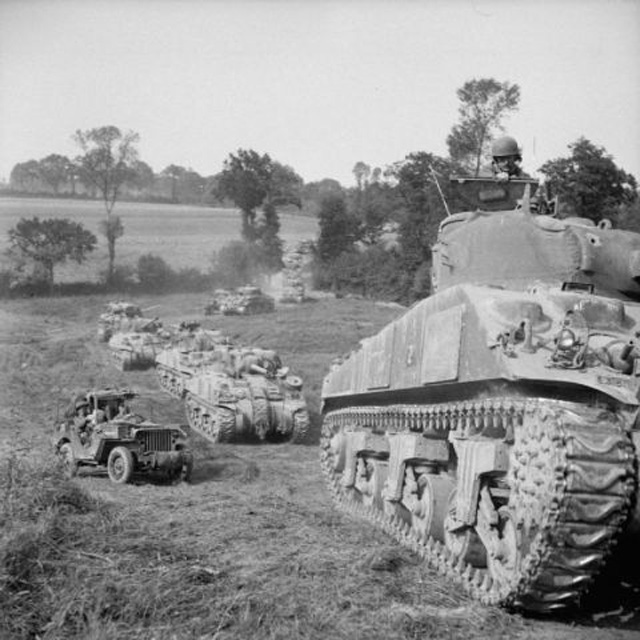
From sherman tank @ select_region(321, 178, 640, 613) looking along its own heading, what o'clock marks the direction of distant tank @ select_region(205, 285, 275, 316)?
The distant tank is roughly at 7 o'clock from the sherman tank.

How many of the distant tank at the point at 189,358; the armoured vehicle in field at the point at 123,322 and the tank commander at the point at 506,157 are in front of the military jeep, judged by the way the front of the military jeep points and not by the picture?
1

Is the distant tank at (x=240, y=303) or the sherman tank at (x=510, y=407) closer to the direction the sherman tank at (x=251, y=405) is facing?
the sherman tank

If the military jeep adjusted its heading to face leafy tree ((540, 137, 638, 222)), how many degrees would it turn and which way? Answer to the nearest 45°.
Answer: approximately 90° to its left

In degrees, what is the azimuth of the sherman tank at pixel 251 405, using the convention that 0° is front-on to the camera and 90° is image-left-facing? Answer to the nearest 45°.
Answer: approximately 315°

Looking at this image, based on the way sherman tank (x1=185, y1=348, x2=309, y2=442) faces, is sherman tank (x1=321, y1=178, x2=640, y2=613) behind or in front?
in front

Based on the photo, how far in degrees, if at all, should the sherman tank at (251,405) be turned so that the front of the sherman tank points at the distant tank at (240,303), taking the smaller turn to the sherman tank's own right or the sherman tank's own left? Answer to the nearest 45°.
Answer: approximately 135° to the sherman tank's own left

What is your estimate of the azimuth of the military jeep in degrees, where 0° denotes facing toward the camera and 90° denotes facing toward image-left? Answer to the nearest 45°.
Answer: approximately 315°

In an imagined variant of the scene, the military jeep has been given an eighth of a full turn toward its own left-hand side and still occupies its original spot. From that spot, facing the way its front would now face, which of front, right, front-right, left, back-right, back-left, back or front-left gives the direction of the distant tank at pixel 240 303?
left

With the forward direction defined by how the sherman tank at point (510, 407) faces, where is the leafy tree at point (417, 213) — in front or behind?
behind

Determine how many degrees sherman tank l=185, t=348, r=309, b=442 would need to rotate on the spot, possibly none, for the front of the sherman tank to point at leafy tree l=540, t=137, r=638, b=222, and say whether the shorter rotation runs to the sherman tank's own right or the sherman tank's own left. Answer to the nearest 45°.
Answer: approximately 90° to the sherman tank's own left

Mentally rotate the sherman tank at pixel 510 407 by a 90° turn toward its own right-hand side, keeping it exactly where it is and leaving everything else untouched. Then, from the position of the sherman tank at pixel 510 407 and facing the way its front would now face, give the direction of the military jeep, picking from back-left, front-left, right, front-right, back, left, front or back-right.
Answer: right
